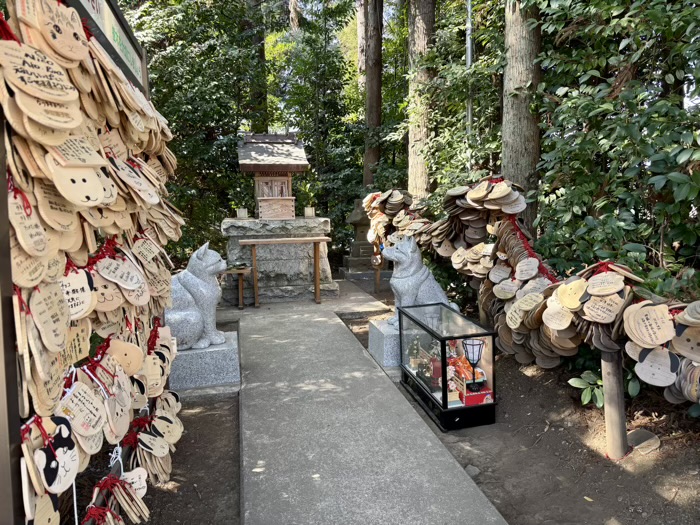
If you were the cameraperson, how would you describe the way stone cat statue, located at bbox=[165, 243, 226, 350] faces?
facing to the right of the viewer

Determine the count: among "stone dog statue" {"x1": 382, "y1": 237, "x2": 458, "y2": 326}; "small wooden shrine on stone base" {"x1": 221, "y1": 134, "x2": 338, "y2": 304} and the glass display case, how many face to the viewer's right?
0

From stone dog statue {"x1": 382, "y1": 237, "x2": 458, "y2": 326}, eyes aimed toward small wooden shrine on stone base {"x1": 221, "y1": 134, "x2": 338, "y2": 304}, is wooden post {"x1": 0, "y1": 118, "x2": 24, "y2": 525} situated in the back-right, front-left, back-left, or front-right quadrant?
back-left

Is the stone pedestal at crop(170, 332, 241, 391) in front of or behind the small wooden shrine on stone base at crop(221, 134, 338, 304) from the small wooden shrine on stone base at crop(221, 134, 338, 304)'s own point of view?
in front

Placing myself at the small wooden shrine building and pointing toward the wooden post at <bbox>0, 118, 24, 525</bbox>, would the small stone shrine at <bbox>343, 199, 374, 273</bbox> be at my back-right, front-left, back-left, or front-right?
back-left

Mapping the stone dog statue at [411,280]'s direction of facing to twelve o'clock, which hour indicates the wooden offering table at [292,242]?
The wooden offering table is roughly at 2 o'clock from the stone dog statue.

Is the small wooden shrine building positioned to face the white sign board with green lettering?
yes

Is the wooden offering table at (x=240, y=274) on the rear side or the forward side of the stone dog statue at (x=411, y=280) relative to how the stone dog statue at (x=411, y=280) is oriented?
on the forward side

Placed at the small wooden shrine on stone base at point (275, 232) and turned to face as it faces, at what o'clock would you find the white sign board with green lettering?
The white sign board with green lettering is roughly at 12 o'clock from the small wooden shrine on stone base.

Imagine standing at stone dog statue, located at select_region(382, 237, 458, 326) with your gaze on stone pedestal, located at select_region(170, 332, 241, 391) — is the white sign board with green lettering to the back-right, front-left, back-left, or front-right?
front-left

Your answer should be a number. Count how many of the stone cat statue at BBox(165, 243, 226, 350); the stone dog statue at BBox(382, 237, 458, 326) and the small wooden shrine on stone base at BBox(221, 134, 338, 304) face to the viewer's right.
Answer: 1

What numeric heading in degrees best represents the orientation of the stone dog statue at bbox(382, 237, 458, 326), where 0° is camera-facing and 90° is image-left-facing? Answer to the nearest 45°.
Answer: approximately 90°

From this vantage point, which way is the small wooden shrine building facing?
toward the camera

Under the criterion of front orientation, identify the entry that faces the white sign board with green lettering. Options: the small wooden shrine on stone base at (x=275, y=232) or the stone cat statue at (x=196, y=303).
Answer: the small wooden shrine on stone base
